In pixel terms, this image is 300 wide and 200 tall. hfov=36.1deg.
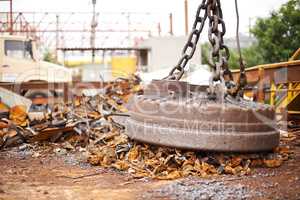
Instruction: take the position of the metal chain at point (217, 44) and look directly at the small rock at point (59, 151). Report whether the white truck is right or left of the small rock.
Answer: right

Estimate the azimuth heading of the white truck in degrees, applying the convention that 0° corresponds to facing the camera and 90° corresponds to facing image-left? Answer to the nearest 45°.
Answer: approximately 270°

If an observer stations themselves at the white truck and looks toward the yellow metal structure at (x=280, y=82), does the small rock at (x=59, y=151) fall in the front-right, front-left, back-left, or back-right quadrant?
front-right

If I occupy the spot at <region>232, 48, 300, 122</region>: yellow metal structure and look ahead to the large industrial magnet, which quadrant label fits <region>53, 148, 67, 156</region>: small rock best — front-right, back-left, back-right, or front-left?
front-right
